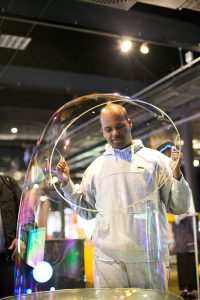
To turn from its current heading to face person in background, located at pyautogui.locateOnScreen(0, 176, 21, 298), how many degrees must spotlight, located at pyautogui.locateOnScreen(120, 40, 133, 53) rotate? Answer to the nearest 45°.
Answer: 0° — it already faces them

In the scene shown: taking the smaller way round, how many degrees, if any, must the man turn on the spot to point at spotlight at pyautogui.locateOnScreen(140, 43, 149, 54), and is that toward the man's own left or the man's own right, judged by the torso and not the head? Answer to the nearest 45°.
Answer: approximately 180°

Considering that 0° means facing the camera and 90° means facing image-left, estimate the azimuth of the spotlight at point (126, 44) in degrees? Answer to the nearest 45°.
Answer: approximately 0°

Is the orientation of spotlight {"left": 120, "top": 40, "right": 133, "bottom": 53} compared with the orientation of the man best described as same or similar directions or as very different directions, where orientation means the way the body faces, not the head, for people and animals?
same or similar directions

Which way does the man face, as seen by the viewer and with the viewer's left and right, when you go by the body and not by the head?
facing the viewer

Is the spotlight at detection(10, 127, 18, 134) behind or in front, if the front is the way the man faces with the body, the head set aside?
behind
